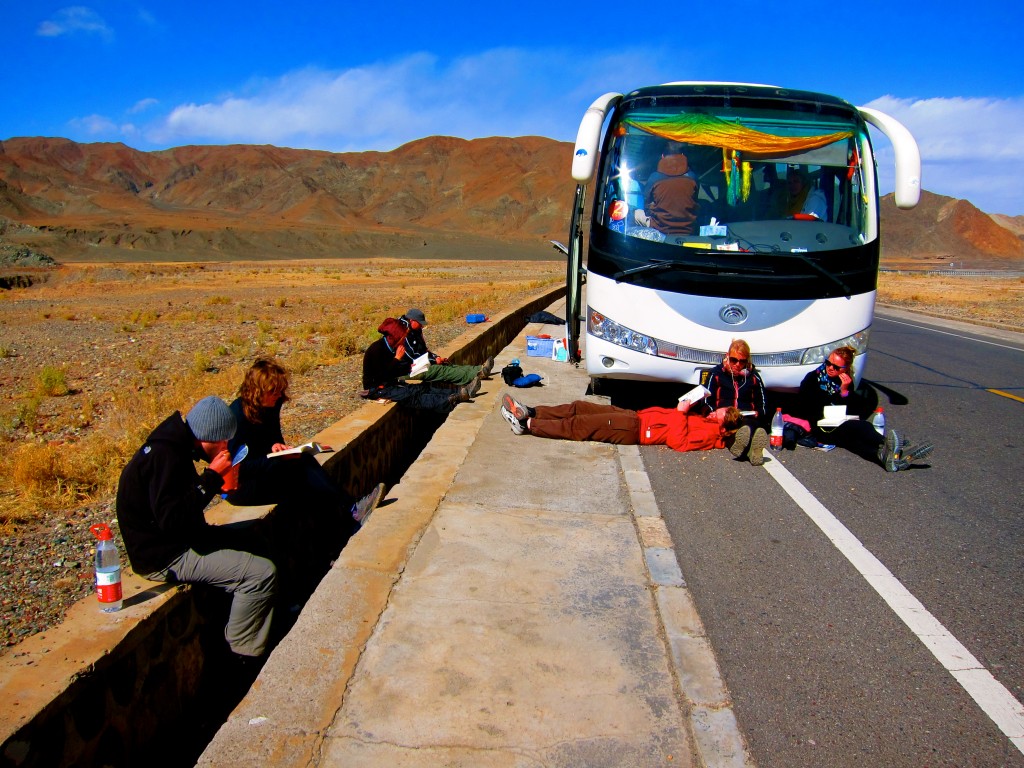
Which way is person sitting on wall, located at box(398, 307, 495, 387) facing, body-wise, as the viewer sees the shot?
to the viewer's right

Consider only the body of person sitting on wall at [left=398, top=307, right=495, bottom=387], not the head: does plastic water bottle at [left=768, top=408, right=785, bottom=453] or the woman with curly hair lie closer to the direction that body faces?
the plastic water bottle

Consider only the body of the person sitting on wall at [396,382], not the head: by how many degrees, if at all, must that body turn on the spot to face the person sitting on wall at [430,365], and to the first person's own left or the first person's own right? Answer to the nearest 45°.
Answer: approximately 45° to the first person's own left

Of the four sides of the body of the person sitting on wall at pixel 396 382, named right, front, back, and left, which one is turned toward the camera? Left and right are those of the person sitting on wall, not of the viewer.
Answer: right

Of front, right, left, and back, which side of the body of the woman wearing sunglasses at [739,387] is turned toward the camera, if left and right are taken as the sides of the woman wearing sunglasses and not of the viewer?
front

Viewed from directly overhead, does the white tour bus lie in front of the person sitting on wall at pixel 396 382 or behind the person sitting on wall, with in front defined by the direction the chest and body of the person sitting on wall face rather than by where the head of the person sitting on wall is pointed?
in front

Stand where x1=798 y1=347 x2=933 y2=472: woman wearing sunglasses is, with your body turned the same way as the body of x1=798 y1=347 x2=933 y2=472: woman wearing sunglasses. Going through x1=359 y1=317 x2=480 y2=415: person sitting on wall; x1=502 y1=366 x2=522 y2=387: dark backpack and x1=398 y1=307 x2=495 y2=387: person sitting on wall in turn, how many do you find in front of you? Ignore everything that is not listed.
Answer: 0

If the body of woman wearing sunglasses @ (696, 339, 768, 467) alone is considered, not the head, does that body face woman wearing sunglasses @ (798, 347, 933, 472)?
no

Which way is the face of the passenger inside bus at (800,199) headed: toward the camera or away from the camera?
toward the camera

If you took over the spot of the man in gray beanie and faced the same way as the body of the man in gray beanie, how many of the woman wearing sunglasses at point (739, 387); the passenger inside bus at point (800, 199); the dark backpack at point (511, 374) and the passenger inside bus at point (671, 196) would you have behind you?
0

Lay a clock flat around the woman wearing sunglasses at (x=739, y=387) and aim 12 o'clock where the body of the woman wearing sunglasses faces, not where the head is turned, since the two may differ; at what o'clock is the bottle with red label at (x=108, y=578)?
The bottle with red label is roughly at 1 o'clock from the woman wearing sunglasses.

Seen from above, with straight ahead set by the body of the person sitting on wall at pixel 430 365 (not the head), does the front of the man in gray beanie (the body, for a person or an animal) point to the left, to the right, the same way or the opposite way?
the same way

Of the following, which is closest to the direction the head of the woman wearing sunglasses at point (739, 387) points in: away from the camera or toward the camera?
toward the camera

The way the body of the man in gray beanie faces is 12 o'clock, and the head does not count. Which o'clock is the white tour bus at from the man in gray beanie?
The white tour bus is roughly at 11 o'clock from the man in gray beanie.

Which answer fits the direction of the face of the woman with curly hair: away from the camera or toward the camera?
toward the camera

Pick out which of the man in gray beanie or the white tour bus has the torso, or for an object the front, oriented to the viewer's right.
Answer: the man in gray beanie

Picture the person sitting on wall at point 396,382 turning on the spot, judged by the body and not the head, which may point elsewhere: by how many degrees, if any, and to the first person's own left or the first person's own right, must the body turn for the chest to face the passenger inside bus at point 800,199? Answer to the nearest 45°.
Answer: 0° — they already face them

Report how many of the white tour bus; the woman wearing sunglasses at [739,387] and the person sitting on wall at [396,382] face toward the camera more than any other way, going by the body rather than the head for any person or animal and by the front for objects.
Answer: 2

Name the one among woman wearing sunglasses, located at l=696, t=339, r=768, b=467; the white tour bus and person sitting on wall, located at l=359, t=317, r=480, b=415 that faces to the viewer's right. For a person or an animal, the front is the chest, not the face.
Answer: the person sitting on wall

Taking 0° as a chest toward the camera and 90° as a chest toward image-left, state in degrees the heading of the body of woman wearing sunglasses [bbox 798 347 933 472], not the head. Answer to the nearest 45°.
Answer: approximately 315°

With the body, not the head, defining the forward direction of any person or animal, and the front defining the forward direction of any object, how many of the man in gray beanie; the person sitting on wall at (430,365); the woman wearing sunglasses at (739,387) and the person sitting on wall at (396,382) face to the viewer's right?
3

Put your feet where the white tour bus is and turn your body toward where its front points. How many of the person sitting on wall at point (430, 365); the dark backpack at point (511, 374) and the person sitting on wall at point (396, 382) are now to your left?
0

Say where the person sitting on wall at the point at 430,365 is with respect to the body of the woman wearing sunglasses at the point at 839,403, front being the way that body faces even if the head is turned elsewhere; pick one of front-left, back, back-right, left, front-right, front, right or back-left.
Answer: back-right

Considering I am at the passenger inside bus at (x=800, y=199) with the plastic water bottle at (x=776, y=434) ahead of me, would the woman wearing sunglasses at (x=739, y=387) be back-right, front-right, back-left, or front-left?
front-right

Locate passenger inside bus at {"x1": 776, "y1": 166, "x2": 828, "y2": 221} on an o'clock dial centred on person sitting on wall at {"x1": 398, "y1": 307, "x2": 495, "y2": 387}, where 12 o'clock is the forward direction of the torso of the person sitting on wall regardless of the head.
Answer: The passenger inside bus is roughly at 1 o'clock from the person sitting on wall.
